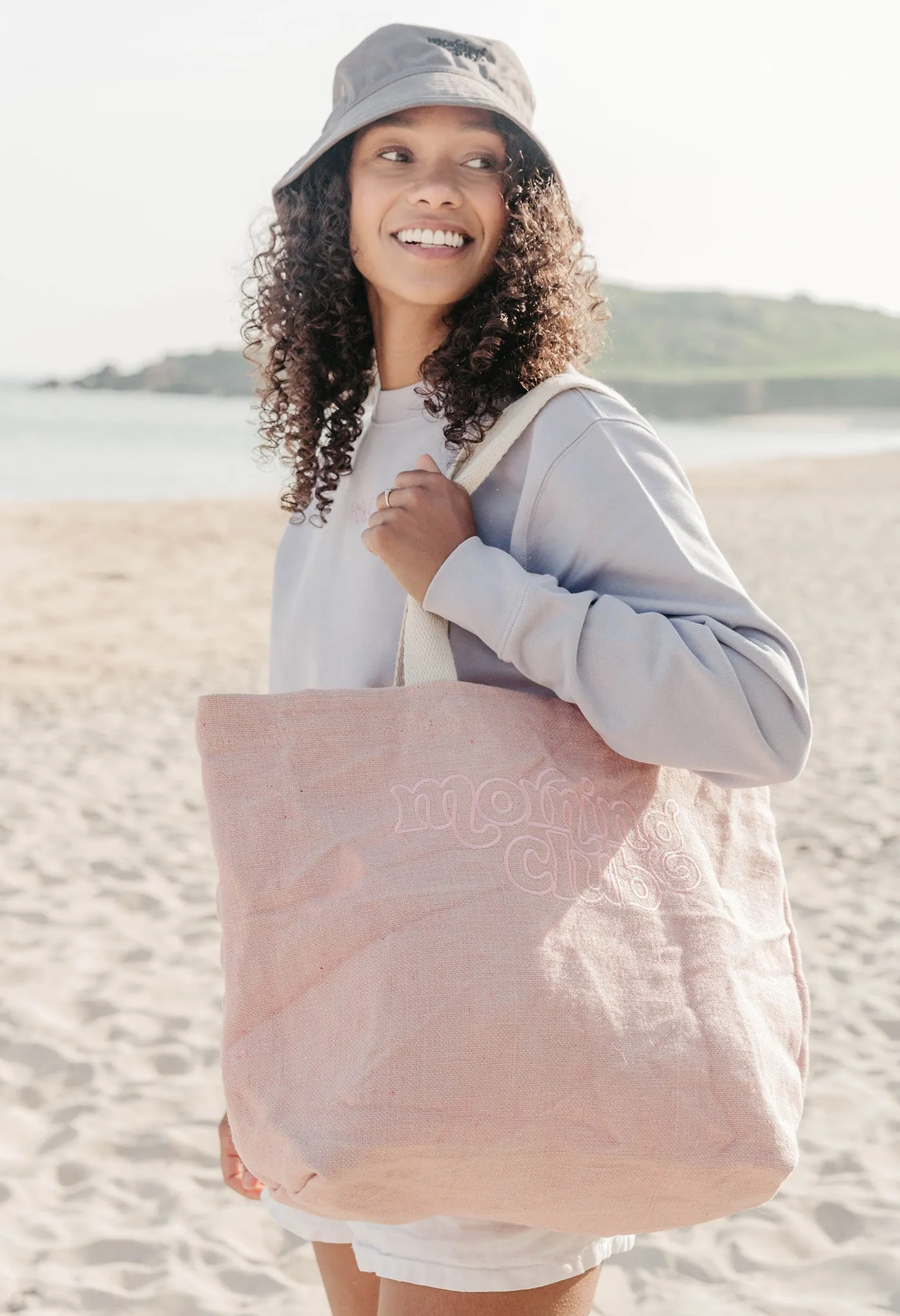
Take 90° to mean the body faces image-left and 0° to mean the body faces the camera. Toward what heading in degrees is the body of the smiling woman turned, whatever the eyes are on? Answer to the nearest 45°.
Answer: approximately 45°

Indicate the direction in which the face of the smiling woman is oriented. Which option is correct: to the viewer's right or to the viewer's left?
to the viewer's right
